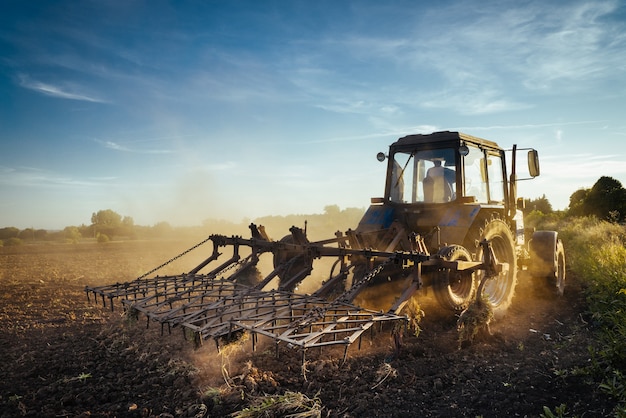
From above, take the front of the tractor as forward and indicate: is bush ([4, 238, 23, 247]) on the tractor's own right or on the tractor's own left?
on the tractor's own left

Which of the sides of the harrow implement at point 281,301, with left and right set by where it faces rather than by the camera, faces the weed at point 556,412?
right

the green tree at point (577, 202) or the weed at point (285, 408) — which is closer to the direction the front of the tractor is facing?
the green tree

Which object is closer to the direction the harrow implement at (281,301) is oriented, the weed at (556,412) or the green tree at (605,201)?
the green tree

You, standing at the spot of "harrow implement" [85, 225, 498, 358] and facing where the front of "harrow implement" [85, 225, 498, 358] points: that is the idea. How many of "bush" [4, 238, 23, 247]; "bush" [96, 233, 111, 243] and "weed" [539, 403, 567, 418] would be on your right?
1

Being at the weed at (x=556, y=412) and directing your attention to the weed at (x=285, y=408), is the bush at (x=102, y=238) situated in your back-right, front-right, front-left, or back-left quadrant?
front-right

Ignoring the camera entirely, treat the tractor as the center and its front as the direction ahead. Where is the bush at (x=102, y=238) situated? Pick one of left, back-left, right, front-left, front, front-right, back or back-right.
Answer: left

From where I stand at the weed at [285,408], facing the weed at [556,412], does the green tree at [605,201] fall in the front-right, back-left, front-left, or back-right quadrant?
front-left

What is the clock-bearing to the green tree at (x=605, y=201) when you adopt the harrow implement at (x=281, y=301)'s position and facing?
The green tree is roughly at 12 o'clock from the harrow implement.

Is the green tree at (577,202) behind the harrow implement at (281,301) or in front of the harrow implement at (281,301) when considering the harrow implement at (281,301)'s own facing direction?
in front

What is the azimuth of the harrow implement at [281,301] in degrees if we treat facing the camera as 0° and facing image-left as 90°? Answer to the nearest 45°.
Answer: approximately 225°

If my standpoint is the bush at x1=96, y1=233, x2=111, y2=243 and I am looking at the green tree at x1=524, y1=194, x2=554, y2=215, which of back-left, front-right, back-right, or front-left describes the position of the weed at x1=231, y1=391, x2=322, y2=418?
front-right

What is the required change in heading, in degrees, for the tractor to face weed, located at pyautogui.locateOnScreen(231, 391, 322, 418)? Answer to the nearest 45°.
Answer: approximately 180°

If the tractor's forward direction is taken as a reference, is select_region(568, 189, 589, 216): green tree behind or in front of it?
in front

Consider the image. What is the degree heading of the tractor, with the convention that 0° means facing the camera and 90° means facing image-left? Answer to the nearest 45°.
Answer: approximately 225°
